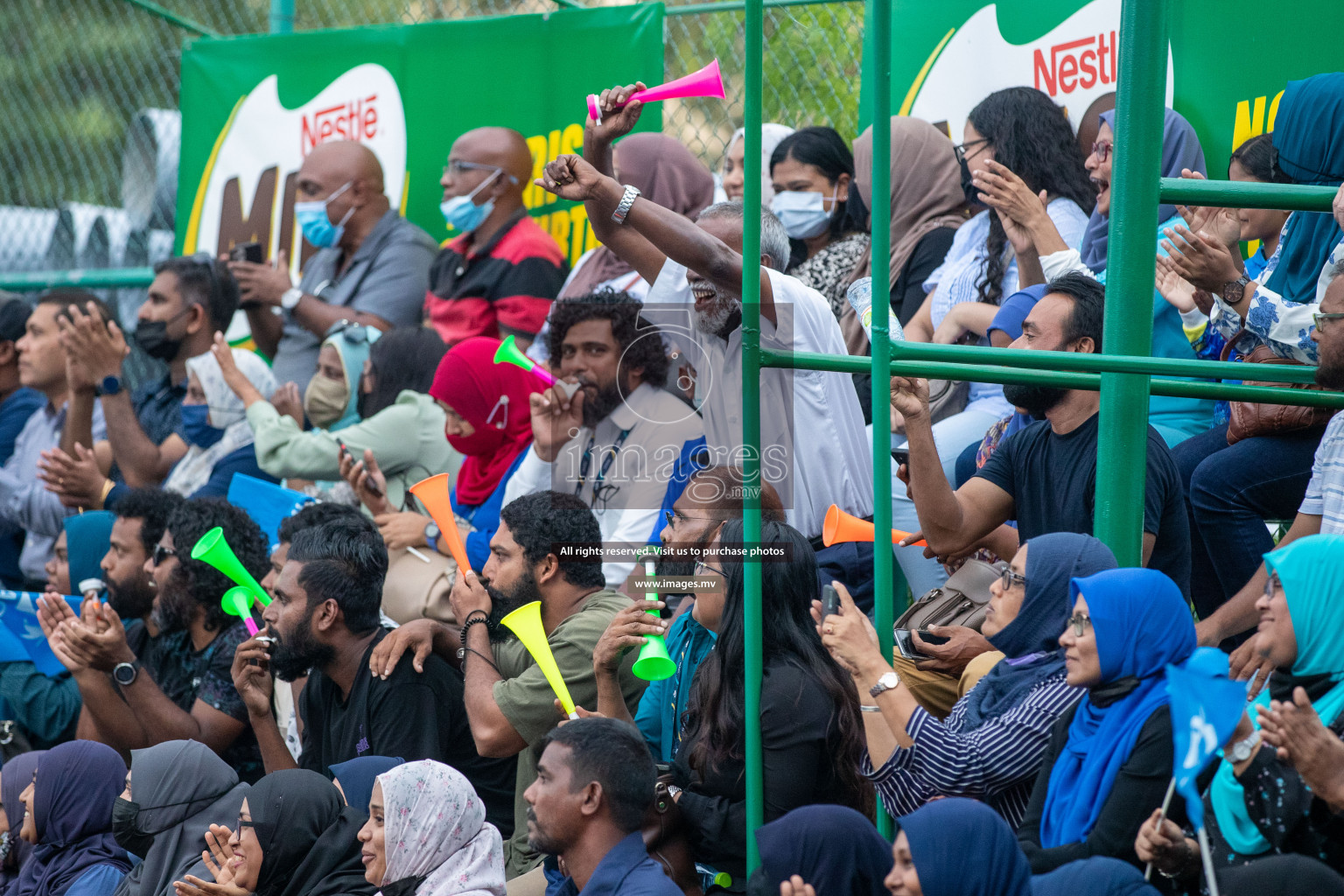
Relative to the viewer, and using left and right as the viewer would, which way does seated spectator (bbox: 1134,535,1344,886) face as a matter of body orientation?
facing to the left of the viewer

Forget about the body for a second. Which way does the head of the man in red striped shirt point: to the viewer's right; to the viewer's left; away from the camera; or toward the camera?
to the viewer's left

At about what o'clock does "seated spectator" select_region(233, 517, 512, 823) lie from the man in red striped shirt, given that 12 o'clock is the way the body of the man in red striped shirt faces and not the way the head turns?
The seated spectator is roughly at 11 o'clock from the man in red striped shirt.

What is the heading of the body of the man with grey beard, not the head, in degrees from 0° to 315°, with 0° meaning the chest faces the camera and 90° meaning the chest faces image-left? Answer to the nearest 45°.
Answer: approximately 45°

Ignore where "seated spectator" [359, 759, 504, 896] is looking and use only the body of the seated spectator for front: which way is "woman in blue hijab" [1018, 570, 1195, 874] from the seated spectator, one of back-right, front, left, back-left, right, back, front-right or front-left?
back-right

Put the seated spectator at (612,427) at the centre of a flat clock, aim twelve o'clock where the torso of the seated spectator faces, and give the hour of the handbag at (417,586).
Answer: The handbag is roughly at 2 o'clock from the seated spectator.

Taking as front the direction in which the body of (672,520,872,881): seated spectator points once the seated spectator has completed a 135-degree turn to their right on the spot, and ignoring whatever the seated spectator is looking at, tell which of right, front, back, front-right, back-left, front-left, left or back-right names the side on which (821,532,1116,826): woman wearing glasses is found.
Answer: right

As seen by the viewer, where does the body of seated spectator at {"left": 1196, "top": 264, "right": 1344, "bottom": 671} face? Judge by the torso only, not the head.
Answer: to the viewer's left

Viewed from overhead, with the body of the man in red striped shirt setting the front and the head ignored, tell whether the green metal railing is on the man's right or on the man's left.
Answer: on the man's left

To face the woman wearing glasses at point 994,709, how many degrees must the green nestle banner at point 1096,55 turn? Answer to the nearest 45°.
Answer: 0° — it already faces them
